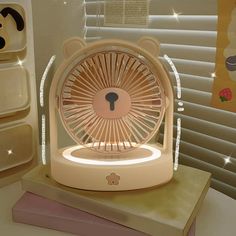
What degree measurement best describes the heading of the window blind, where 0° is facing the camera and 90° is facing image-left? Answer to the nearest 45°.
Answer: approximately 45°

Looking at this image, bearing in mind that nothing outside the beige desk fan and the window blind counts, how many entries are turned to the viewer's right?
0

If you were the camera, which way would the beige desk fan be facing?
facing the viewer

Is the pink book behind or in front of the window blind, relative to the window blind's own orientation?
in front
